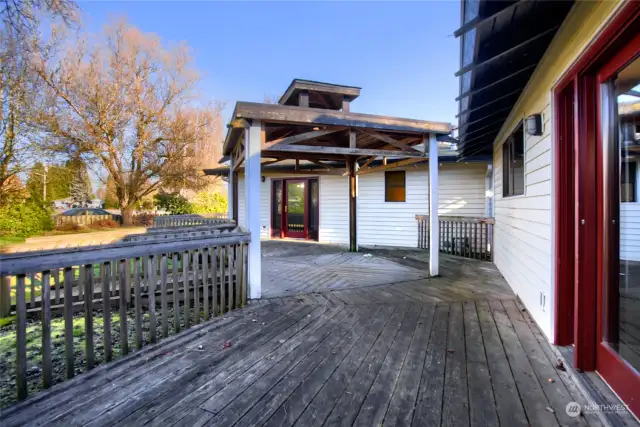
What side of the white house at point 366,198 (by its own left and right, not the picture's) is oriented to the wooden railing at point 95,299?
front

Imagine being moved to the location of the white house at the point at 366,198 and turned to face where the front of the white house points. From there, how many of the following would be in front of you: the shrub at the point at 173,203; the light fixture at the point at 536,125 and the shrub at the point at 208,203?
1

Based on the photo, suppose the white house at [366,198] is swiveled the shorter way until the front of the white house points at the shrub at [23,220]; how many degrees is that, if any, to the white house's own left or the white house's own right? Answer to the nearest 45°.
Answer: approximately 90° to the white house's own right

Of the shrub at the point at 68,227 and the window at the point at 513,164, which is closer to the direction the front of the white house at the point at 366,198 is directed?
the window

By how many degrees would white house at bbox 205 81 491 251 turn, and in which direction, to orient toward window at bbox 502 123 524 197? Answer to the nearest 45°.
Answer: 0° — it already faces it

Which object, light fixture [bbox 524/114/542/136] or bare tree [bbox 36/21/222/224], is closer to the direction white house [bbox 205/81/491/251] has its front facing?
the light fixture

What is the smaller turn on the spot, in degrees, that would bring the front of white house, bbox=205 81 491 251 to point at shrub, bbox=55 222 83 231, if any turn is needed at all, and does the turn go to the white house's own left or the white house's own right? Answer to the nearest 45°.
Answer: approximately 90° to the white house's own right

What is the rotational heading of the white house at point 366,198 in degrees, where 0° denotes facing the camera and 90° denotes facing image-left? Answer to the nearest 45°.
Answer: approximately 0°

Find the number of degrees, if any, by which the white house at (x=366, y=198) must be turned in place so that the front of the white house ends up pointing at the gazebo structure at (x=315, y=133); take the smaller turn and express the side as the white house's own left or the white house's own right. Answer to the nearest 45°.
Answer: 0° — it already faces it
